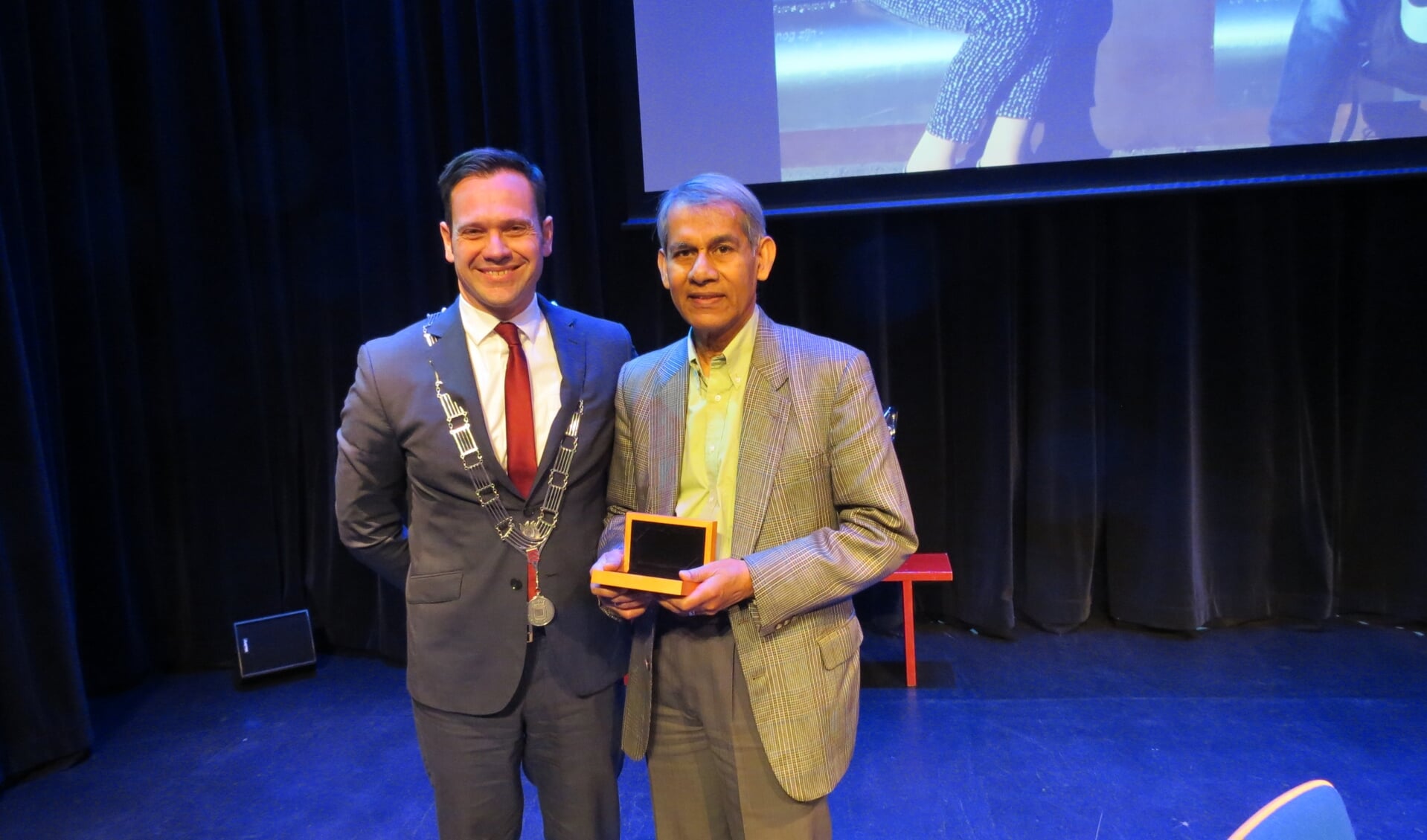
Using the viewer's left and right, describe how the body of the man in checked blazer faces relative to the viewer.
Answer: facing the viewer and to the left of the viewer

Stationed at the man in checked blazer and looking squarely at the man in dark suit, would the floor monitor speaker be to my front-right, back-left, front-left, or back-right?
front-right

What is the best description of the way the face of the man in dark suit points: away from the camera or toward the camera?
toward the camera

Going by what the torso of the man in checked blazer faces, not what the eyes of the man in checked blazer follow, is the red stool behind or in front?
behind

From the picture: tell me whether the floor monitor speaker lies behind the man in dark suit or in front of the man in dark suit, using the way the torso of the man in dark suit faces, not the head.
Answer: behind

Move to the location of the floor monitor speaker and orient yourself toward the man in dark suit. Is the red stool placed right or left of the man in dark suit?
left

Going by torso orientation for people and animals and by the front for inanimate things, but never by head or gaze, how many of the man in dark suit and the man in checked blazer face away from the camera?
0

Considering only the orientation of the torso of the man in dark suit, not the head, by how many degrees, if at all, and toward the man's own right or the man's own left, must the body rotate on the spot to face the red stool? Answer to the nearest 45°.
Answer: approximately 135° to the man's own left

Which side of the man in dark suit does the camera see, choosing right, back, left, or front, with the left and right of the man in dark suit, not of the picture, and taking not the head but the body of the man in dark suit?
front

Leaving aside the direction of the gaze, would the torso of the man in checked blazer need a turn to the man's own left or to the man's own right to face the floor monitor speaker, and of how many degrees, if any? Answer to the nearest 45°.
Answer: approximately 90° to the man's own right

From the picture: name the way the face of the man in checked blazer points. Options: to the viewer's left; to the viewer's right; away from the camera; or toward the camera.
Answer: toward the camera

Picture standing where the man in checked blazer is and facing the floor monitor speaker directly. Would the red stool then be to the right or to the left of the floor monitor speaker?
right
